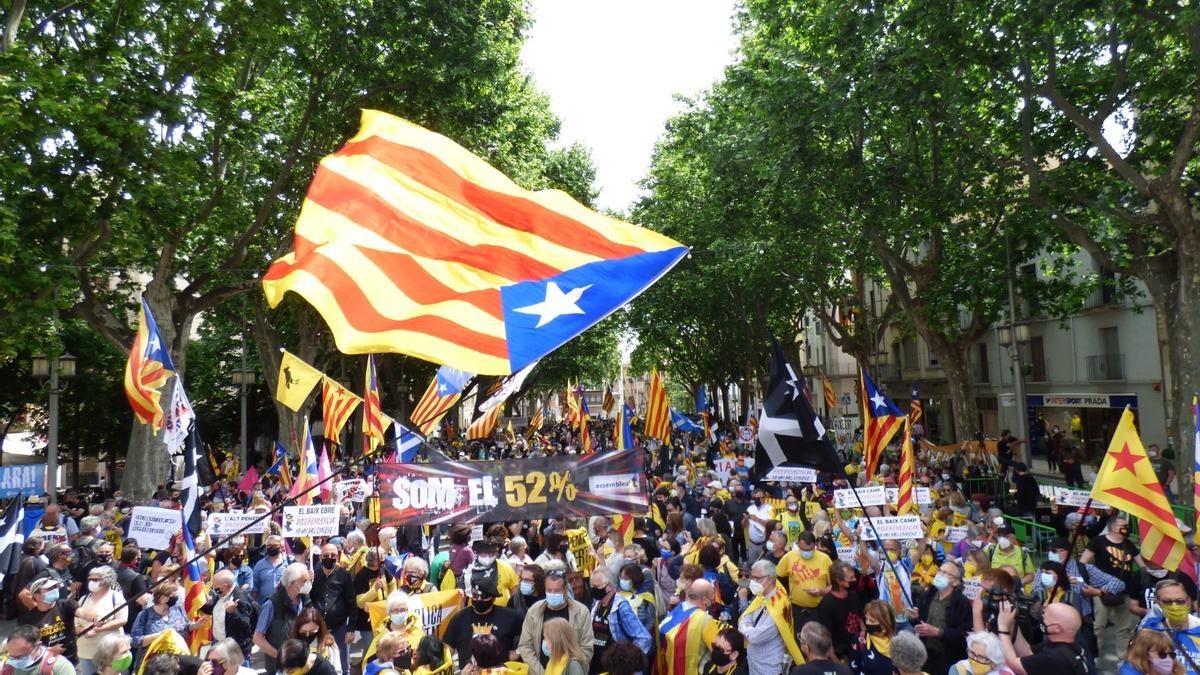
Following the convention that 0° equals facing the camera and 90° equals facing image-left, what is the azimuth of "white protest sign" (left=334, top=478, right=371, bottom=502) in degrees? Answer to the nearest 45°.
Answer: approximately 0°

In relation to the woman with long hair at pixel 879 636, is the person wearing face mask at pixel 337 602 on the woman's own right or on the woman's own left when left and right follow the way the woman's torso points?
on the woman's own right

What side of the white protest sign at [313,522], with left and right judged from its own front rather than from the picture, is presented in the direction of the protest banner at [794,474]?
left

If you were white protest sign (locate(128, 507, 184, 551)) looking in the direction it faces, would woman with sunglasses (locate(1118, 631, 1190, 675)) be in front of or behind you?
in front

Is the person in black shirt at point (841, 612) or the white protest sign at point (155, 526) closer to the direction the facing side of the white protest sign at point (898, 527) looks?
the person in black shirt

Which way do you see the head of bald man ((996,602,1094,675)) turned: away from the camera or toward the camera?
away from the camera

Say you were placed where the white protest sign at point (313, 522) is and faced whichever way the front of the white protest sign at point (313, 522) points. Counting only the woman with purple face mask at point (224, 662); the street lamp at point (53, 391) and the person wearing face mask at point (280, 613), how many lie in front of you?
2
